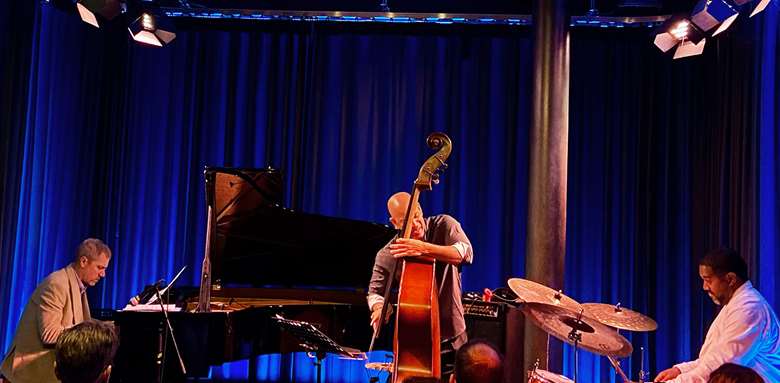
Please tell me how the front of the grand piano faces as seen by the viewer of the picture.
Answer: facing to the left of the viewer

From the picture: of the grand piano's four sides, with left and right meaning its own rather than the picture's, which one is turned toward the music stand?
left

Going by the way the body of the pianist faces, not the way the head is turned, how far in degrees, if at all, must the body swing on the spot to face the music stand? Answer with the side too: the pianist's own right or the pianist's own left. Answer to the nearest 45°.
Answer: approximately 45° to the pianist's own right

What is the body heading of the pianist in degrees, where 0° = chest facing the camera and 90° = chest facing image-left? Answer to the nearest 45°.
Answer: approximately 270°

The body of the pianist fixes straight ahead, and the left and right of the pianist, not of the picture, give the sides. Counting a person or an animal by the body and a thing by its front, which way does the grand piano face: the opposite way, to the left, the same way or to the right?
the opposite way

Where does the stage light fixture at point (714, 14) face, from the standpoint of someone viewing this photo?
facing the viewer and to the left of the viewer

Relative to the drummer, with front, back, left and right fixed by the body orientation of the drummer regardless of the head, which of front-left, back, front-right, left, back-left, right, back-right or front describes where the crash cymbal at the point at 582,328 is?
front-left

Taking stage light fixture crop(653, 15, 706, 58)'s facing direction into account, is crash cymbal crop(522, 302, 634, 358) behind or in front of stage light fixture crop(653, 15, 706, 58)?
in front

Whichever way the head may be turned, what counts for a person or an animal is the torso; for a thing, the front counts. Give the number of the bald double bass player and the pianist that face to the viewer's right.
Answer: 1

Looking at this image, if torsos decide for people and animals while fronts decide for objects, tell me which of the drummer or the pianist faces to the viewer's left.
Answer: the drummer

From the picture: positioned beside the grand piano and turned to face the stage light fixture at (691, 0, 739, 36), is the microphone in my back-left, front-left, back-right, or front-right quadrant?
back-right
